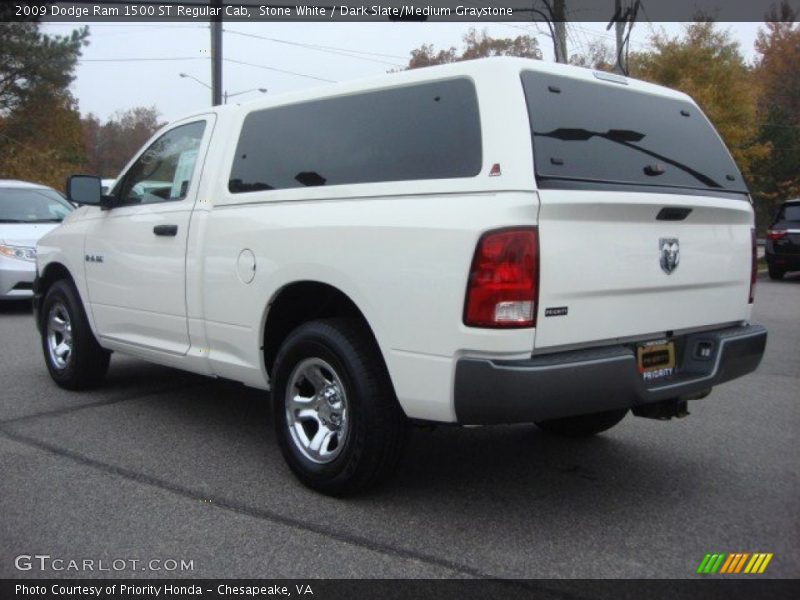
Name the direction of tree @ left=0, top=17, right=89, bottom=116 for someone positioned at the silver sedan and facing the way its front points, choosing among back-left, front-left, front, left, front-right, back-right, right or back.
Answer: back-left

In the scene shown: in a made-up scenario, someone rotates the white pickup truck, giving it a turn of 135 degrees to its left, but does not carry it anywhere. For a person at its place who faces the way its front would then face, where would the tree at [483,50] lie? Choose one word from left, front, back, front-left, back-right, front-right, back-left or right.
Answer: back

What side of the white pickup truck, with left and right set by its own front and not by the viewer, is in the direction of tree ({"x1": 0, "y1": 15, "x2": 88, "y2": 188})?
front

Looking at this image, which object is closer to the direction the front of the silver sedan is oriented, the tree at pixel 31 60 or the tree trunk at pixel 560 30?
the tree trunk

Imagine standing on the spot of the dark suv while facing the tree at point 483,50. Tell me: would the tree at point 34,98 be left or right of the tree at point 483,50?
left

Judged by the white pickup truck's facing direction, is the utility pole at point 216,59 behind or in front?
in front

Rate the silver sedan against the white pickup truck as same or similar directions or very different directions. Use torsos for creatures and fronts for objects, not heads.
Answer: very different directions

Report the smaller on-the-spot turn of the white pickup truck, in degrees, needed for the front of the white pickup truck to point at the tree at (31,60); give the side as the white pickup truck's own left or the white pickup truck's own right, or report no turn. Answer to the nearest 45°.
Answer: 0° — it already faces it

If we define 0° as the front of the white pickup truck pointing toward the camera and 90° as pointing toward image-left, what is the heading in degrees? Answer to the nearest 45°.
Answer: approximately 135°

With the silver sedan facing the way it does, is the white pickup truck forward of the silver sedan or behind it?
forward

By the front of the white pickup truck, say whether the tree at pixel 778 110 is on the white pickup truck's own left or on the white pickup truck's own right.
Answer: on the white pickup truck's own right

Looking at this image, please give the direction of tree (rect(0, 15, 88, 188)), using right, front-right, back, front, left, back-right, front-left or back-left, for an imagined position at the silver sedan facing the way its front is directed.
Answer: back-left

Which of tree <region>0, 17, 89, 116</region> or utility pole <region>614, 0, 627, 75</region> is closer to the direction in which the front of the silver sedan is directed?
the utility pole

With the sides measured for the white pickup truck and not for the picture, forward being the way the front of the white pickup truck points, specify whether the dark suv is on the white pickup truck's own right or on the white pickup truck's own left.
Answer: on the white pickup truck's own right

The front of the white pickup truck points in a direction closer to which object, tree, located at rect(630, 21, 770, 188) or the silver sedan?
the silver sedan

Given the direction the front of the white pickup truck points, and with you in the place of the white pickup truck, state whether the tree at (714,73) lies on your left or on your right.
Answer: on your right

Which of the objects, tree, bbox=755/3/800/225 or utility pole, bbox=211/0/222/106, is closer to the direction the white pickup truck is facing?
the utility pole
